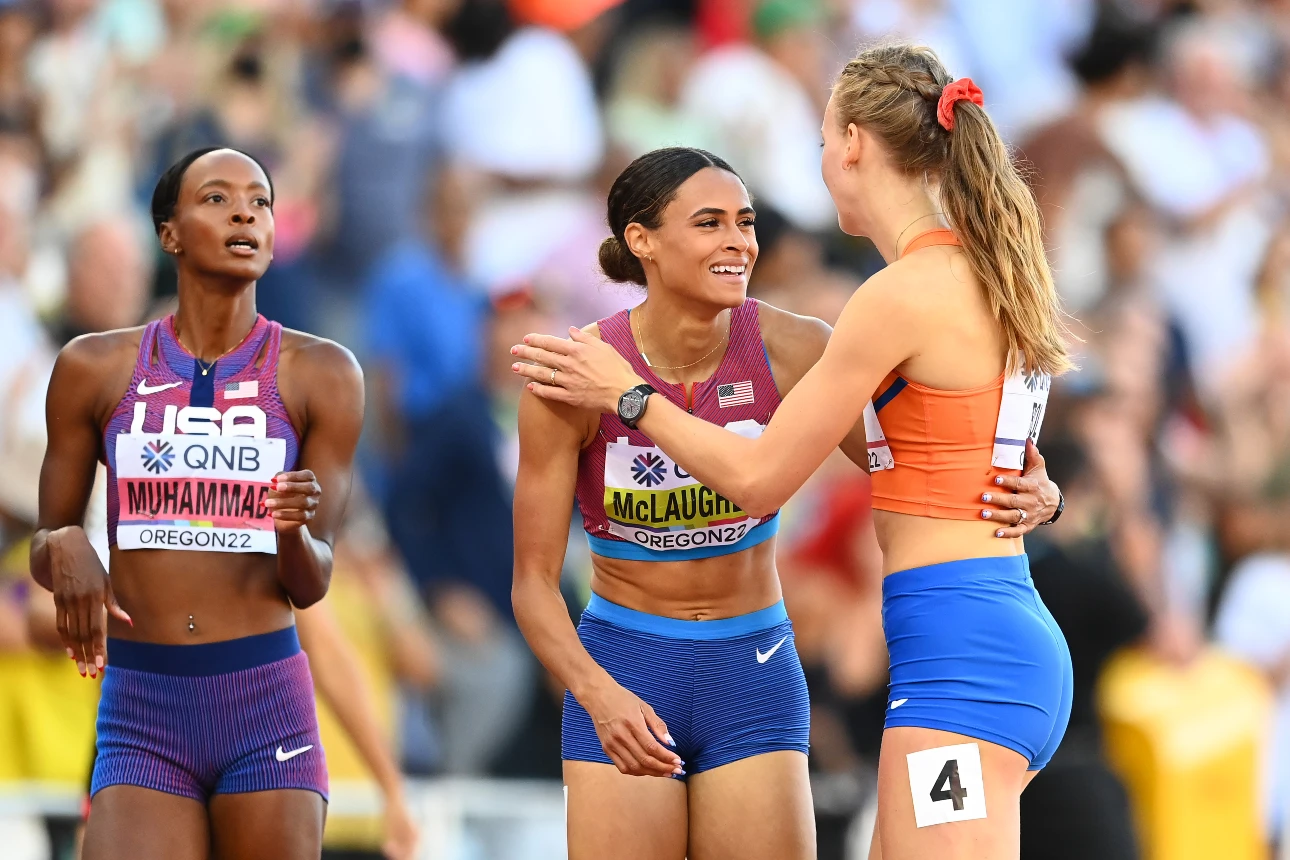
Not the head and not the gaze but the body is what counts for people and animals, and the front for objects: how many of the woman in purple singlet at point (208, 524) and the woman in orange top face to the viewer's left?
1

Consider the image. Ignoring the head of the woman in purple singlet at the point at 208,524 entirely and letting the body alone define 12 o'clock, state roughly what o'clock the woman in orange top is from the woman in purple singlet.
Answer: The woman in orange top is roughly at 10 o'clock from the woman in purple singlet.

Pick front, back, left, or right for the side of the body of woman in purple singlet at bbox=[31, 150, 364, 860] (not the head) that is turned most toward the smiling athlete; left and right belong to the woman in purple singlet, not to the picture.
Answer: left

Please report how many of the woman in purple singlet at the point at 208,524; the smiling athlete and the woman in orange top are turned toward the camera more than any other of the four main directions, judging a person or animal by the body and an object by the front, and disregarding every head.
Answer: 2

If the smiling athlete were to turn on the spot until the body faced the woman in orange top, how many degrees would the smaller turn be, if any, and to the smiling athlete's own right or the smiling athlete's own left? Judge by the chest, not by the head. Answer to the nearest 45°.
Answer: approximately 45° to the smiling athlete's own left

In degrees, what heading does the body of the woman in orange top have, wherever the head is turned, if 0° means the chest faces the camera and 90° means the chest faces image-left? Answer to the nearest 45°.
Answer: approximately 90°

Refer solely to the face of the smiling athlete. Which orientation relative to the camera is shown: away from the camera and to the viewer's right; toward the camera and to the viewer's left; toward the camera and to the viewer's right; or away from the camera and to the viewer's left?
toward the camera and to the viewer's right

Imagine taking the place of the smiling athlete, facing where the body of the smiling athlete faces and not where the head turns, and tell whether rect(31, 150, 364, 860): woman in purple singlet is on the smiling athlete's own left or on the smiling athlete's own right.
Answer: on the smiling athlete's own right

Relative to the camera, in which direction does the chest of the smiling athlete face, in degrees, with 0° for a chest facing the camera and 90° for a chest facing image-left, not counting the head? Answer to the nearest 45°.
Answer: approximately 0°
